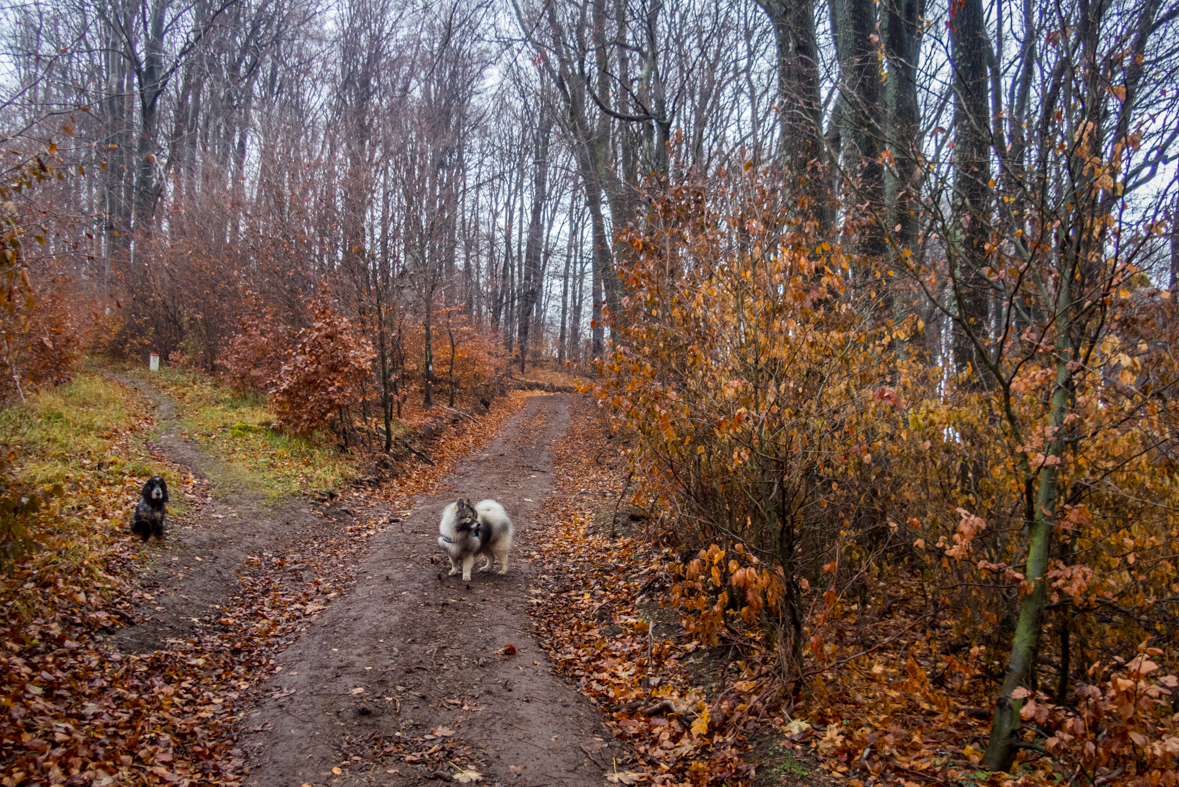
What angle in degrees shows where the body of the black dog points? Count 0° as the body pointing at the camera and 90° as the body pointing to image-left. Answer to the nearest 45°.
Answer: approximately 315°

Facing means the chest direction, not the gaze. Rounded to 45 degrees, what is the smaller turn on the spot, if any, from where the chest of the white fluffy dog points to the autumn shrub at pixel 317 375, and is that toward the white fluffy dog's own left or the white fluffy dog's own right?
approximately 90° to the white fluffy dog's own right

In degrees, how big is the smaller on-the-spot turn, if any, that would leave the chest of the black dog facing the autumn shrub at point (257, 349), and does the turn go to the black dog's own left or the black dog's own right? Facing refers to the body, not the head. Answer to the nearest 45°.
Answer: approximately 135° to the black dog's own left

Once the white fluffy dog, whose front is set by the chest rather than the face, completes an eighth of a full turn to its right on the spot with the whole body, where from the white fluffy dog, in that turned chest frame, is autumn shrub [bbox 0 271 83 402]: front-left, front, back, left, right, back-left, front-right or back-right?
front-right

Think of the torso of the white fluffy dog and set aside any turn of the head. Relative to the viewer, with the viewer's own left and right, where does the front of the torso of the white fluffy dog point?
facing the viewer and to the left of the viewer

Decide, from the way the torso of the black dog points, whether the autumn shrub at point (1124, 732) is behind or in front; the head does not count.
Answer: in front

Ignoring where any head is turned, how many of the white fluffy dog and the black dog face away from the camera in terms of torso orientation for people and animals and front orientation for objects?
0

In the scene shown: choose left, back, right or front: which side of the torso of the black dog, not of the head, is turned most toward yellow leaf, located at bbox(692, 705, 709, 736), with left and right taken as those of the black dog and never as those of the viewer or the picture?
front

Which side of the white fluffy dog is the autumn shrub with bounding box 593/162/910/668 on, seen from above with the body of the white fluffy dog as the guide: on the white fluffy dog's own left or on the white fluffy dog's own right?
on the white fluffy dog's own left

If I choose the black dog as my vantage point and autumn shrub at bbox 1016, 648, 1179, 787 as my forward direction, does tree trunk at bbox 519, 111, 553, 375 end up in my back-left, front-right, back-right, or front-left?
back-left
